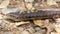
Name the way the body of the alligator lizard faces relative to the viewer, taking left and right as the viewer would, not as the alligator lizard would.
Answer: facing to the left of the viewer
